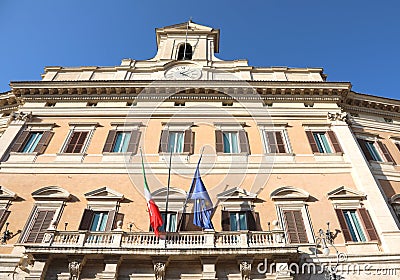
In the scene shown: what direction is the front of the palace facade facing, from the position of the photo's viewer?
facing the viewer
